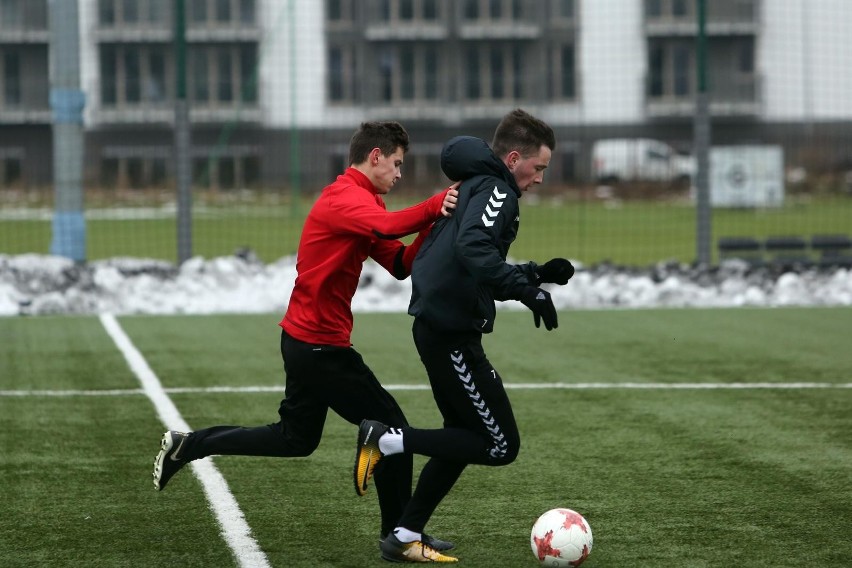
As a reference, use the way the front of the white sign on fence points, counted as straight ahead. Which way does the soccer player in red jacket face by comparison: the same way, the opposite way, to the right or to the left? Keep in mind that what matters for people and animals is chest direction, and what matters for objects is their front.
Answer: to the left

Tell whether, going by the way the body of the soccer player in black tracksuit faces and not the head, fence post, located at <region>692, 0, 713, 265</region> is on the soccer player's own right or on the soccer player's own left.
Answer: on the soccer player's own left

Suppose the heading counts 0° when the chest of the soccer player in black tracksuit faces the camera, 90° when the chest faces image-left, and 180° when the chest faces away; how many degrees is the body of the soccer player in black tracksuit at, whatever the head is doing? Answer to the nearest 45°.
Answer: approximately 270°

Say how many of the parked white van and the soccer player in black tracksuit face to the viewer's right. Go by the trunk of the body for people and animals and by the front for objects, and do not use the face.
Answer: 2

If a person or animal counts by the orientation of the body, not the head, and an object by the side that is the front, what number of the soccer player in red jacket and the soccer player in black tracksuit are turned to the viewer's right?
2

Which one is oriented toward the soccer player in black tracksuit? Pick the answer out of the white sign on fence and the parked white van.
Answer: the white sign on fence

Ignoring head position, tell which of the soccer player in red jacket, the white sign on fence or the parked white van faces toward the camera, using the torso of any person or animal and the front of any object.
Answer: the white sign on fence

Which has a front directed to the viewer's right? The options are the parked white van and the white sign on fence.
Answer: the parked white van

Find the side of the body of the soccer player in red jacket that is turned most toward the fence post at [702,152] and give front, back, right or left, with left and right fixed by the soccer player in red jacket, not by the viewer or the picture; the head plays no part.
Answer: left

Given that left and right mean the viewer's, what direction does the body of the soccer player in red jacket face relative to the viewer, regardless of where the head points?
facing to the right of the viewer

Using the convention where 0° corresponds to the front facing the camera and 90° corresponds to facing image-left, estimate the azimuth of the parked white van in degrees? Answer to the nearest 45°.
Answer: approximately 270°

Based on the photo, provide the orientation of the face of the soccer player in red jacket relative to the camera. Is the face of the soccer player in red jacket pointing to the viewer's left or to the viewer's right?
to the viewer's right
